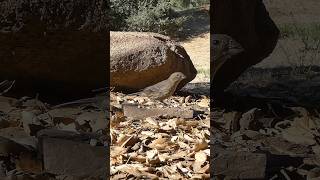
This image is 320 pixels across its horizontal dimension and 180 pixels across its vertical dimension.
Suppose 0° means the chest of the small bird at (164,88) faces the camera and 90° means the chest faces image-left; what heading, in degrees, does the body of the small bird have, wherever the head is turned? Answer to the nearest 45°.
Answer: approximately 270°
